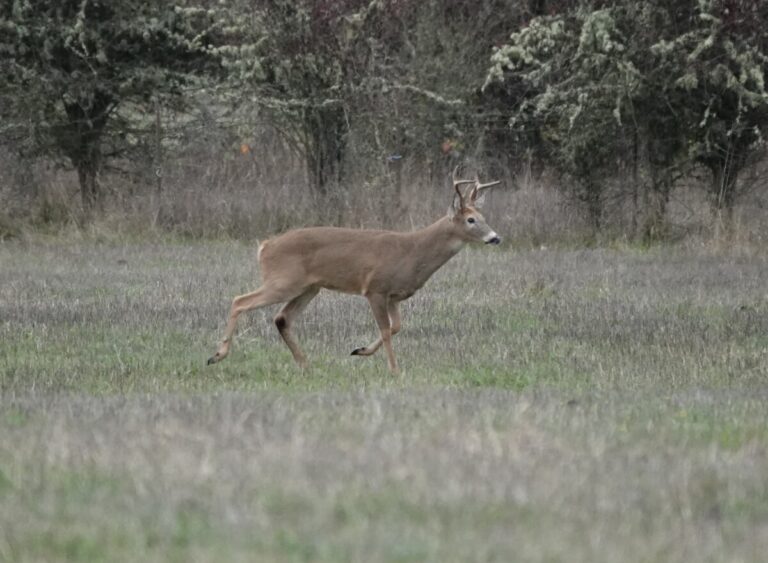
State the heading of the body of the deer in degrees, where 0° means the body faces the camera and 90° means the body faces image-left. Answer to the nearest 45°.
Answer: approximately 270°
